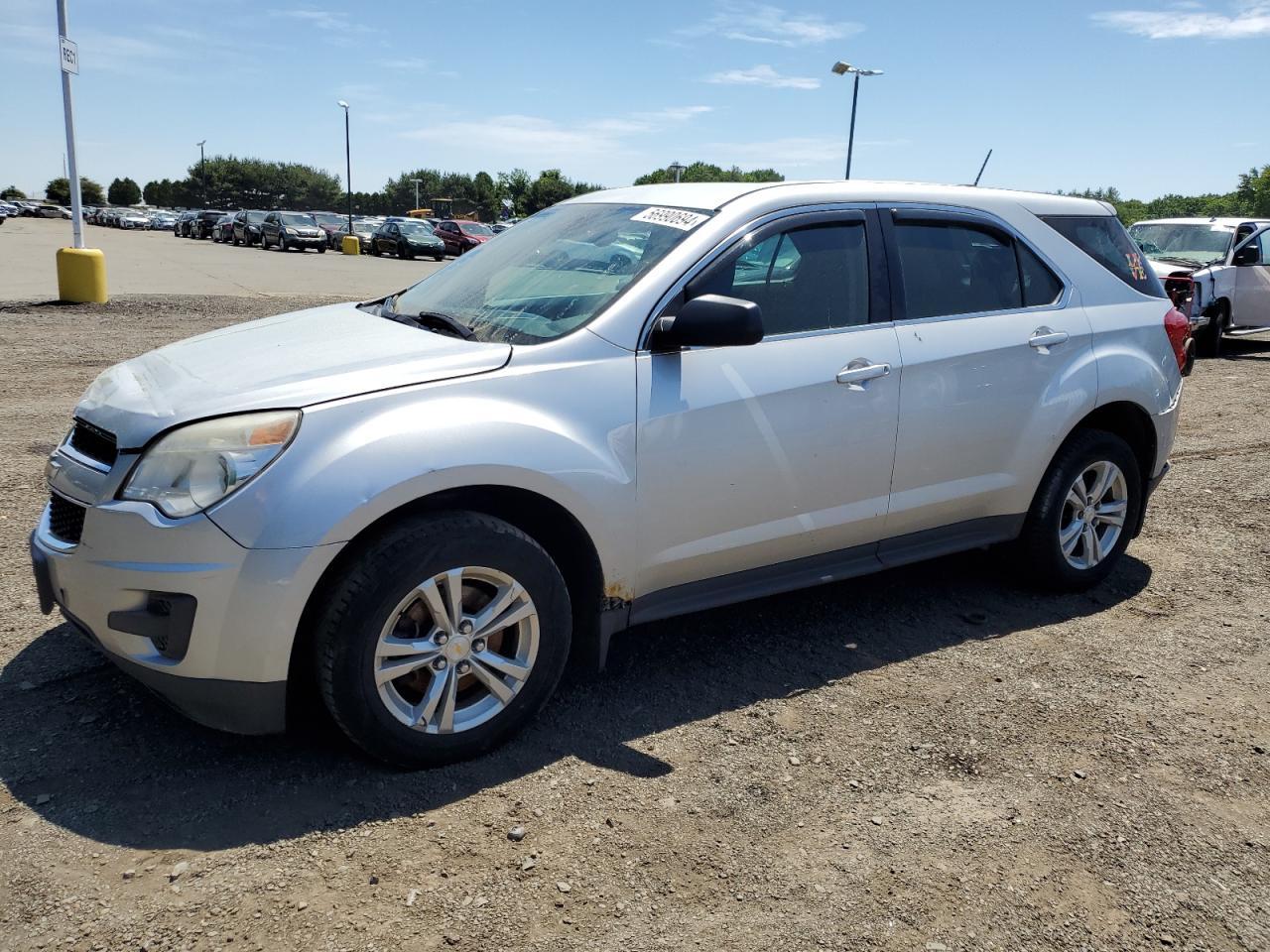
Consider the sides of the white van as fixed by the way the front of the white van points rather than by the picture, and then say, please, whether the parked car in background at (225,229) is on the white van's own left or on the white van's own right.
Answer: on the white van's own right

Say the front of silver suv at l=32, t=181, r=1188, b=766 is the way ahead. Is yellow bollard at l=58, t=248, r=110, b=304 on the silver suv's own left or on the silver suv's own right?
on the silver suv's own right

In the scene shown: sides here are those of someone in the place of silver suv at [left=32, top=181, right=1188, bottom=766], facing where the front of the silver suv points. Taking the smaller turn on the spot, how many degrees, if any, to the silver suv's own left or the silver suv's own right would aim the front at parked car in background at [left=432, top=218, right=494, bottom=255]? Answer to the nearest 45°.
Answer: approximately 135° to the silver suv's own right

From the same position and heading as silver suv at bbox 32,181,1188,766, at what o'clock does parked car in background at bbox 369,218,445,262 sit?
The parked car in background is roughly at 4 o'clock from the silver suv.

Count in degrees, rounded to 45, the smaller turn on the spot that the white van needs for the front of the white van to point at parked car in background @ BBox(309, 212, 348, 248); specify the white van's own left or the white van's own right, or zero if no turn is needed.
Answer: approximately 90° to the white van's own right

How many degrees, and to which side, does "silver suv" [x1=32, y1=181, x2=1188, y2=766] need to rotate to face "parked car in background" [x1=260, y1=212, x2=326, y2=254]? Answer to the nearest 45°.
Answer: approximately 135° to its right

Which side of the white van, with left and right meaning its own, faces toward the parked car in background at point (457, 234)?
right

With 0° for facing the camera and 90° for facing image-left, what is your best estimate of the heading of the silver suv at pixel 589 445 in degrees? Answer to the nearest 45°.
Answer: approximately 45°

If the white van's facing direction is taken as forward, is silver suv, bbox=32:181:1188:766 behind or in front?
in front

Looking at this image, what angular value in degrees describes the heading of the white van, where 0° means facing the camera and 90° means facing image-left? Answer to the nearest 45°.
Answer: approximately 45°

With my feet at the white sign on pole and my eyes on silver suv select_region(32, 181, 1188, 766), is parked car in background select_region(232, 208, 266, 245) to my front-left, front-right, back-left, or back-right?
back-left

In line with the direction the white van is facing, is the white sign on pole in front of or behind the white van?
in front

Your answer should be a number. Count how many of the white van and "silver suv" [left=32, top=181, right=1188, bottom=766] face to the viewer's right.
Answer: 0
